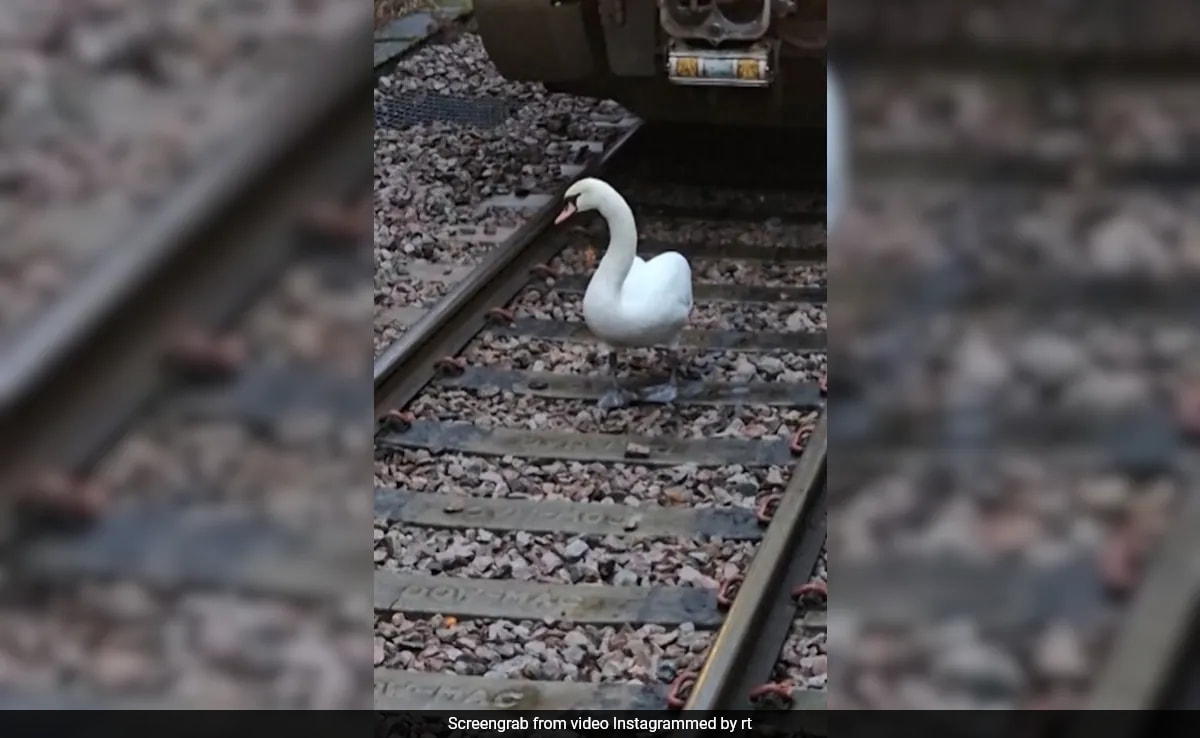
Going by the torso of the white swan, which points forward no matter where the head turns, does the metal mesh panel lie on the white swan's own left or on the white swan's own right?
on the white swan's own right

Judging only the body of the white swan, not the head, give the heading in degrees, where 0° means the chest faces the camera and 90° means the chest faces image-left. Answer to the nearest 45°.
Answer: approximately 45°
